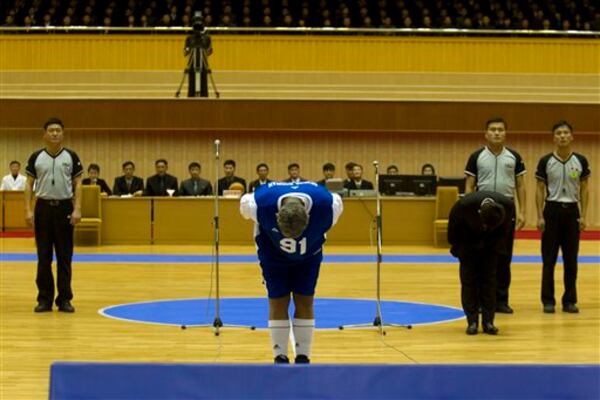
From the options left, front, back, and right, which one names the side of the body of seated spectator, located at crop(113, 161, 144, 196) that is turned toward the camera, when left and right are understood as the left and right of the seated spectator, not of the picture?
front

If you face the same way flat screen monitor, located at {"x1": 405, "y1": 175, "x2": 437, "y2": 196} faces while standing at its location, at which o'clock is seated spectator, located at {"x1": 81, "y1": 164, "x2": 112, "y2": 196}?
The seated spectator is roughly at 9 o'clock from the flat screen monitor.

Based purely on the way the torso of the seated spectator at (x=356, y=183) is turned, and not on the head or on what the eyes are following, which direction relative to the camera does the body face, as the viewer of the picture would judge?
toward the camera

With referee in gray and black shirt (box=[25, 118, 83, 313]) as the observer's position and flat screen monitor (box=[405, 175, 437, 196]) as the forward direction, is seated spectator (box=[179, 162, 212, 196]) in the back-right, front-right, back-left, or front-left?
front-left

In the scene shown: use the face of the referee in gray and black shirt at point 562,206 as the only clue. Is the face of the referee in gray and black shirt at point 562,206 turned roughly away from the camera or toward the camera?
toward the camera

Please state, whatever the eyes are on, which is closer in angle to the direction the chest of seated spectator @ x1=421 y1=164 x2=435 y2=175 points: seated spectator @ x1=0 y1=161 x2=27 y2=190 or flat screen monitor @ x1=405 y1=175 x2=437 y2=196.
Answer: the flat screen monitor

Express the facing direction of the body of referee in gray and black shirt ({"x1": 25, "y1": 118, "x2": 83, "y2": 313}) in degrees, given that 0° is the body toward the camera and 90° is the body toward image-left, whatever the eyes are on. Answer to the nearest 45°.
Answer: approximately 0°

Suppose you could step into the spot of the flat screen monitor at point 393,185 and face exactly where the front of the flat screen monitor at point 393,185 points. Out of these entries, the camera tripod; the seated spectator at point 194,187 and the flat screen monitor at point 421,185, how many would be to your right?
1

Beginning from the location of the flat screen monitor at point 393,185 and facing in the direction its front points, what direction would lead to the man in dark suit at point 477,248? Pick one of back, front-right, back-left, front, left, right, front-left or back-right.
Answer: back

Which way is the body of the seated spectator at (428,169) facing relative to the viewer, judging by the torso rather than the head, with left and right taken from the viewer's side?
facing the viewer

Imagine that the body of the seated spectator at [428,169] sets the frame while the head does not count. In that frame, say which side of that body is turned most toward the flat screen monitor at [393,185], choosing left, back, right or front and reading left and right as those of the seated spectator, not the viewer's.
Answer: front

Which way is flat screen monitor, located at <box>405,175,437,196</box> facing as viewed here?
away from the camera

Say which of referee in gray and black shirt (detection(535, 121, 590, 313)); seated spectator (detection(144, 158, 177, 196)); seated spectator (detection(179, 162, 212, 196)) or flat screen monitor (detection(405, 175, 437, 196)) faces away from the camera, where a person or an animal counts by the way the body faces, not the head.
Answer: the flat screen monitor

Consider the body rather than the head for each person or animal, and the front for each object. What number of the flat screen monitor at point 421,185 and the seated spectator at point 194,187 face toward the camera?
1

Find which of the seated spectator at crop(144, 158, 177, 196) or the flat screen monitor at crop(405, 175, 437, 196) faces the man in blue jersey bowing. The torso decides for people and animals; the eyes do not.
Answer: the seated spectator

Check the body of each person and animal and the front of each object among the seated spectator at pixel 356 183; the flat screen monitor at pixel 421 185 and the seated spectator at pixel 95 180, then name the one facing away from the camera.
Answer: the flat screen monitor
